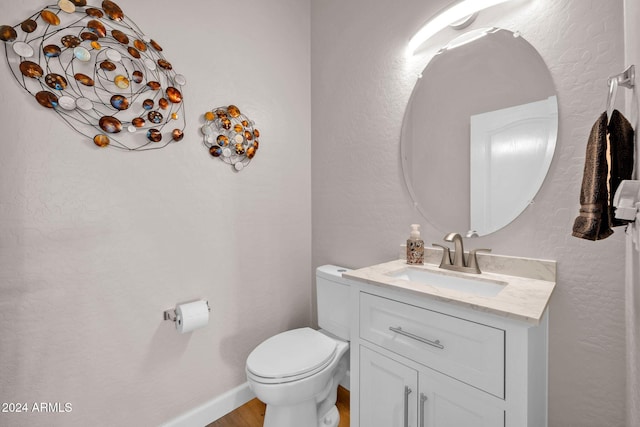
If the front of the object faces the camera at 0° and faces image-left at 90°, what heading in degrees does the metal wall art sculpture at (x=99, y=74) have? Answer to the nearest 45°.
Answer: approximately 315°

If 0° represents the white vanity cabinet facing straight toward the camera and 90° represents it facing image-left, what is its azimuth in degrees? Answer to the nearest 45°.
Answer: approximately 45°

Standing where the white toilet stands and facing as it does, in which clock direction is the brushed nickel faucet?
The brushed nickel faucet is roughly at 8 o'clock from the white toilet.

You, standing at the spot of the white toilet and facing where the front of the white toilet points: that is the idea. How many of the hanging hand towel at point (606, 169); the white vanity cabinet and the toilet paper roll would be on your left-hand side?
2
